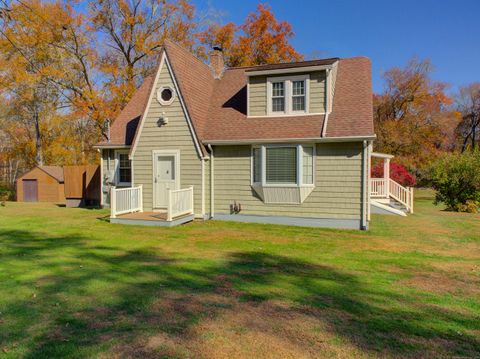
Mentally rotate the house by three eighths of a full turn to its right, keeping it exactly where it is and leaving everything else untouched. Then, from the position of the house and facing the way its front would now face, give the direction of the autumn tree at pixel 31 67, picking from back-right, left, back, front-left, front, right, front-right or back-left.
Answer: front

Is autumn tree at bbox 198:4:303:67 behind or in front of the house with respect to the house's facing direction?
behind

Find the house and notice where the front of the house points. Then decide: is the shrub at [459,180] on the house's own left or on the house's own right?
on the house's own left

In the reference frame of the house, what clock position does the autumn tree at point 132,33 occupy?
The autumn tree is roughly at 5 o'clock from the house.

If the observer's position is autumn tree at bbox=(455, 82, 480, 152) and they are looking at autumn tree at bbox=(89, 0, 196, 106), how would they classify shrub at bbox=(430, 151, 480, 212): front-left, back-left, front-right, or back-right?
front-left

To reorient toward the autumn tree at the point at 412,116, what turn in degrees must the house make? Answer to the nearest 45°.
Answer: approximately 135° to its left

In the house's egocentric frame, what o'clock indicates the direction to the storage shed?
The storage shed is roughly at 4 o'clock from the house.

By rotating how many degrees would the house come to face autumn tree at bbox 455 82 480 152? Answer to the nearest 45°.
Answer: approximately 135° to its left

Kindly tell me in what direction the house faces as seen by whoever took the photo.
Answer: facing the viewer
